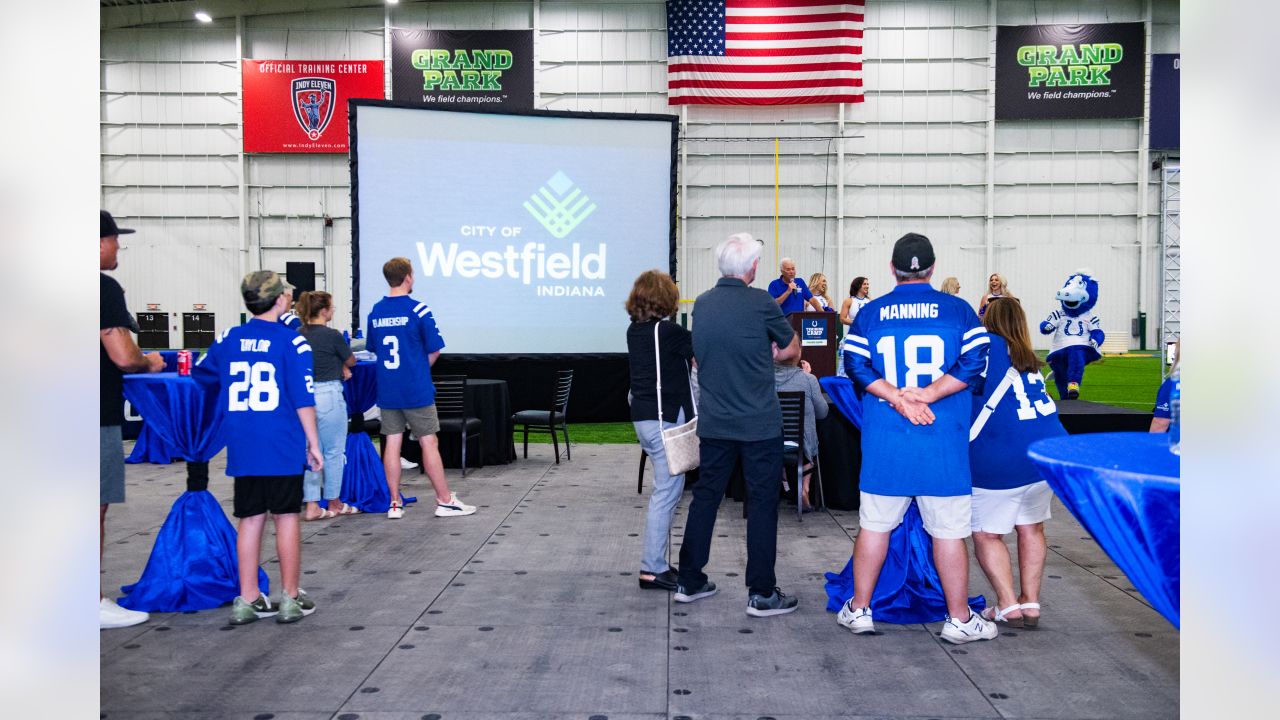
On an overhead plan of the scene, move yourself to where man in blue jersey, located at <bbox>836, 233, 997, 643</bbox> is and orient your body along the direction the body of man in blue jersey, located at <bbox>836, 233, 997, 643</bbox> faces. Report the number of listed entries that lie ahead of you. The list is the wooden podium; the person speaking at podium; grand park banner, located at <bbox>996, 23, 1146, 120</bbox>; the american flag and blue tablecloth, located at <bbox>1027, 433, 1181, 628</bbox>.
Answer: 4

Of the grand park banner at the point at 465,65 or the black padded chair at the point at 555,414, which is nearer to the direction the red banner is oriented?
the black padded chair

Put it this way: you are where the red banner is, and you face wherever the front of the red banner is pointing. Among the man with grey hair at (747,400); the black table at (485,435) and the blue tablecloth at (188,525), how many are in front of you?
3

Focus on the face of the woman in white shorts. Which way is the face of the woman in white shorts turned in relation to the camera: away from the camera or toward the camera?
away from the camera

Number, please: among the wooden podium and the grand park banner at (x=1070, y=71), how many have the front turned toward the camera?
2

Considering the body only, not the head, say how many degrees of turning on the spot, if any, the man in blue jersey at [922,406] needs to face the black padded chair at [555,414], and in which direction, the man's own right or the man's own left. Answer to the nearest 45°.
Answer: approximately 45° to the man's own left

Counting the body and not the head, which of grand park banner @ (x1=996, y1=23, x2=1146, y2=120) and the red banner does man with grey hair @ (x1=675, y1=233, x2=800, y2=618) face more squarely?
the grand park banner

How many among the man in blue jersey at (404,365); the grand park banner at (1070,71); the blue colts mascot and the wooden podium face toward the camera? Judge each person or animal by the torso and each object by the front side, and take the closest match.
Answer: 3

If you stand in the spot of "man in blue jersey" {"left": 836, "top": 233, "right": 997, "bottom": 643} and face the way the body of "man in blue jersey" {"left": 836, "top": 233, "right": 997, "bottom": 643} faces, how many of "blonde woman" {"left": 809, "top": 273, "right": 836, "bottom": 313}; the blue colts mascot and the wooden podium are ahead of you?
3
